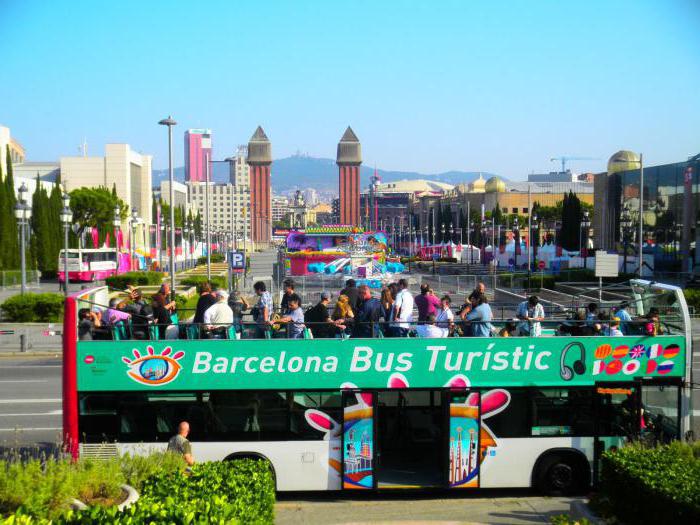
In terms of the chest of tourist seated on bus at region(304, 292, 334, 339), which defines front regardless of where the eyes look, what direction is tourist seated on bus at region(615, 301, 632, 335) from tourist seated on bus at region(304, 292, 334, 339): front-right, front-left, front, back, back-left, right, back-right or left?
front

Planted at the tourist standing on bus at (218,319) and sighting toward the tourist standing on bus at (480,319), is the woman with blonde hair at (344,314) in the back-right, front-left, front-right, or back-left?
front-left

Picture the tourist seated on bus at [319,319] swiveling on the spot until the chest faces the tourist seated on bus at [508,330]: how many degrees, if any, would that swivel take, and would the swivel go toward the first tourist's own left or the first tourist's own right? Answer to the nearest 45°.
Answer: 0° — they already face them

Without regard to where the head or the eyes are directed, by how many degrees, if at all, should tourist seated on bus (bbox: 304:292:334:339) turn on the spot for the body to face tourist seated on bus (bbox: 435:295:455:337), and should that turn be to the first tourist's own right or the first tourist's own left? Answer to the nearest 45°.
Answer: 0° — they already face them

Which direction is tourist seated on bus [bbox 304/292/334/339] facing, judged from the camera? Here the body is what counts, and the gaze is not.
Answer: to the viewer's right

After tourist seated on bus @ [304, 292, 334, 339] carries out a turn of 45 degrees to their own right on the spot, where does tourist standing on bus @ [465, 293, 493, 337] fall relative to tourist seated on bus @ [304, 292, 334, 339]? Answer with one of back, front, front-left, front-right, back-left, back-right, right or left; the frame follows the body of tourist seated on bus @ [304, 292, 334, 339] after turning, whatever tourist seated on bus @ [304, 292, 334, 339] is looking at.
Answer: front-left

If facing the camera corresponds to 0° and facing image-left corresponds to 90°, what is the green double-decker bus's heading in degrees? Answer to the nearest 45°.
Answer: approximately 270°
